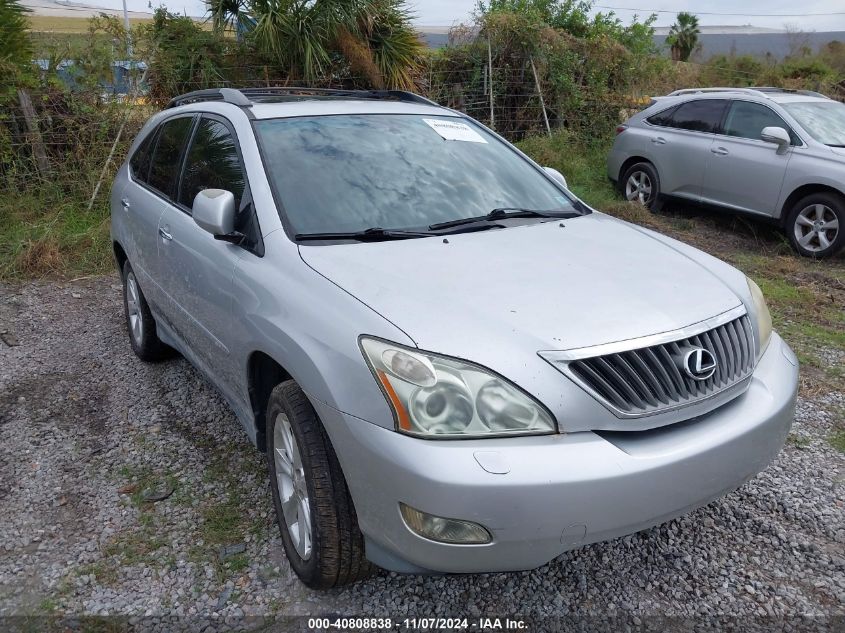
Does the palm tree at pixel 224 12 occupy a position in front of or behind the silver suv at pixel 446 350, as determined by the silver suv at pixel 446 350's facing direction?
behind

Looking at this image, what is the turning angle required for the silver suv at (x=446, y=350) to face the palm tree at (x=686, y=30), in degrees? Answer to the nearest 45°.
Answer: approximately 135° to its left

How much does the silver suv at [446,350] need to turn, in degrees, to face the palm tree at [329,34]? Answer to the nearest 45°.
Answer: approximately 135° to its left

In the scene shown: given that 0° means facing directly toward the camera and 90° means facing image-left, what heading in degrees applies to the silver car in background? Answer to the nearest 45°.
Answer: approximately 315°

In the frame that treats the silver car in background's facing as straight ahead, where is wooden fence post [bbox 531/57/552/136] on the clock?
The wooden fence post is roughly at 6 o'clock from the silver car in background.

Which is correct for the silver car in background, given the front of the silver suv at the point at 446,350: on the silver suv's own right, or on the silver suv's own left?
on the silver suv's own left

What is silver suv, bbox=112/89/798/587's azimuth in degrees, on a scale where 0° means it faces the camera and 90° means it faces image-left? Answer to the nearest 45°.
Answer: approximately 315°

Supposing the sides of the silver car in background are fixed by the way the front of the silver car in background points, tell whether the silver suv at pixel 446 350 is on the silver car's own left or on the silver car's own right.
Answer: on the silver car's own right

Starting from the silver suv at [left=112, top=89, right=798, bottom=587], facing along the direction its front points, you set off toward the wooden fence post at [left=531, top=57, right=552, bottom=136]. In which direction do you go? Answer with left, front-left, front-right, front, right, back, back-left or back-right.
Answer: back-left
